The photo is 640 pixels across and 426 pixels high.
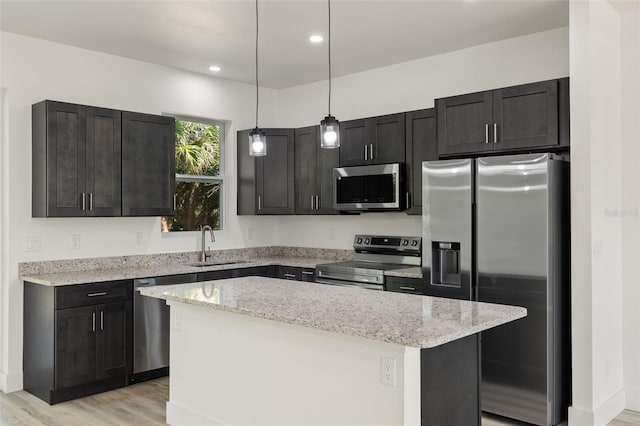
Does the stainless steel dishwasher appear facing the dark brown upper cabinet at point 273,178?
no

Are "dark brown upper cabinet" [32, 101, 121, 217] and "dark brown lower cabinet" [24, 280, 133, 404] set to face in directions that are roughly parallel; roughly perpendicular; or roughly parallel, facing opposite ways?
roughly parallel

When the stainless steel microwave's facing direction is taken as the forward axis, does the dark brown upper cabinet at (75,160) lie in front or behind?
in front

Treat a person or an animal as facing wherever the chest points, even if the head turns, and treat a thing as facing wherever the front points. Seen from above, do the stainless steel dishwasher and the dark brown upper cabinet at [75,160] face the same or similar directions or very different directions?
same or similar directions

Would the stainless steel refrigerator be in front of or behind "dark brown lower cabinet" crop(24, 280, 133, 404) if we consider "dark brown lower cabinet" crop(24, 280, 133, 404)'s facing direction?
in front

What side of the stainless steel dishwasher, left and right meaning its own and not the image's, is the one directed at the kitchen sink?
left

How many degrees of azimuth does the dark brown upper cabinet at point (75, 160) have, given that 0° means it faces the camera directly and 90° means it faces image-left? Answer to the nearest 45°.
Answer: approximately 315°

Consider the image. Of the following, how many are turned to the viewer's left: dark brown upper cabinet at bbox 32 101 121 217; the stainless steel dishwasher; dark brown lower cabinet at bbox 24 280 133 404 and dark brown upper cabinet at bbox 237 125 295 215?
0

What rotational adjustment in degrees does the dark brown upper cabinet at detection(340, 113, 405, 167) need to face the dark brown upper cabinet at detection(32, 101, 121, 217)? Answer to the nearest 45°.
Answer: approximately 45° to its right

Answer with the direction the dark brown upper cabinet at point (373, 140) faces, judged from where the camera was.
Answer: facing the viewer and to the left of the viewer

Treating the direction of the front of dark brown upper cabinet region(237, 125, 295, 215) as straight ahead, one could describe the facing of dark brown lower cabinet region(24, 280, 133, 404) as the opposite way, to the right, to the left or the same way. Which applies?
the same way

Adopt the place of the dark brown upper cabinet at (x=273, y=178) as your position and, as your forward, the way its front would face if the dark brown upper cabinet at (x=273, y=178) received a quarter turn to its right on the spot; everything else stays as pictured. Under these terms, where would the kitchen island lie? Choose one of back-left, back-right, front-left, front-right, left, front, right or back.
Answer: front-left

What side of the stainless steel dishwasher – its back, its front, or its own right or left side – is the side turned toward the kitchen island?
front
